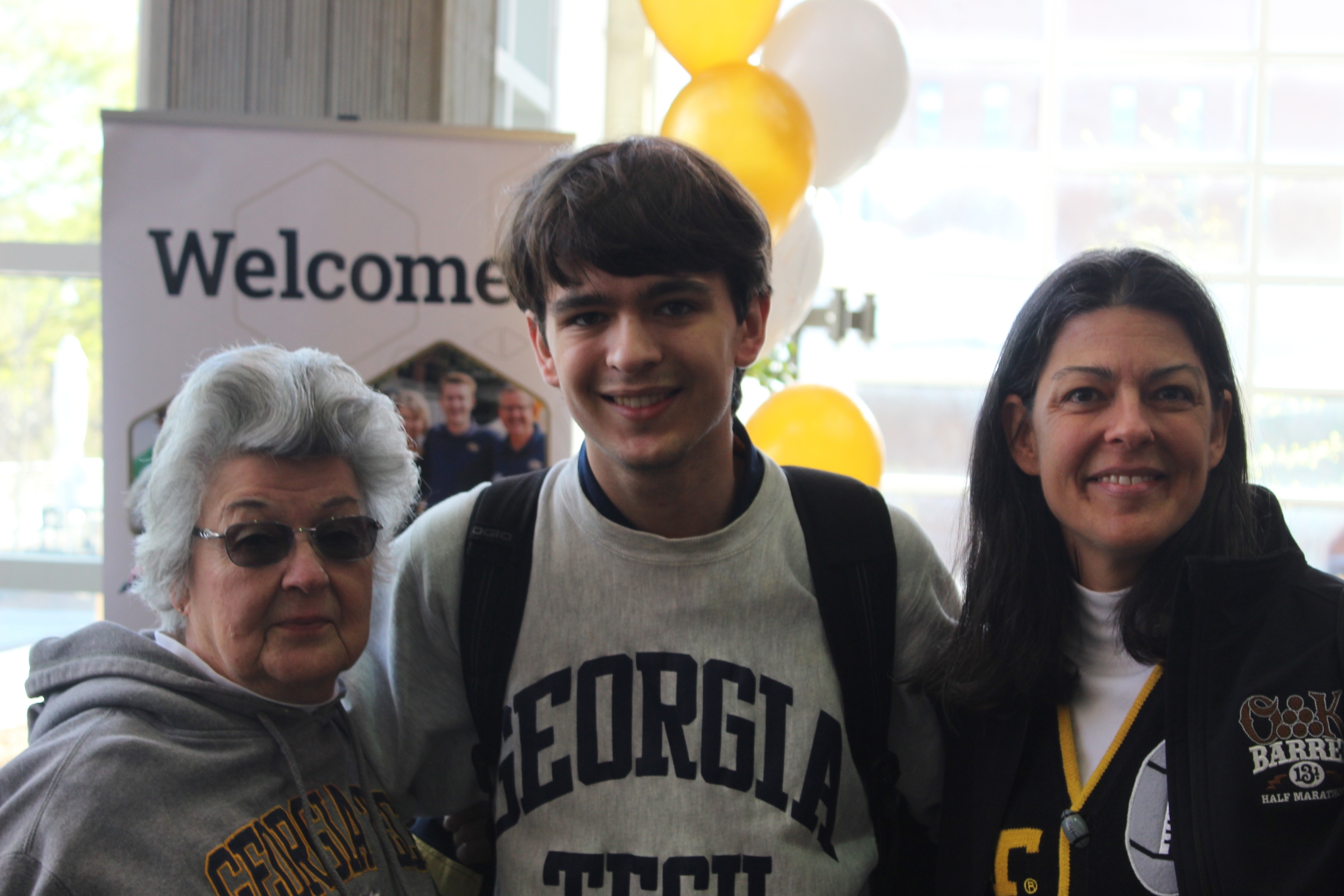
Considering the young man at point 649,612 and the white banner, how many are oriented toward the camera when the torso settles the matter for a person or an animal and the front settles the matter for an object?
2

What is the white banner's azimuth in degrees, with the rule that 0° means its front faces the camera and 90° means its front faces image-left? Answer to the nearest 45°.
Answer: approximately 0°

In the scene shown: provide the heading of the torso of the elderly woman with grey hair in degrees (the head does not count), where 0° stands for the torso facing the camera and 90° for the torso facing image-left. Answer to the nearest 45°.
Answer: approximately 315°

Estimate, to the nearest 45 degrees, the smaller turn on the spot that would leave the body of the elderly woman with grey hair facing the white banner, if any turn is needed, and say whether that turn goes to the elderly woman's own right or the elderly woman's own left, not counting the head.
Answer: approximately 135° to the elderly woman's own left

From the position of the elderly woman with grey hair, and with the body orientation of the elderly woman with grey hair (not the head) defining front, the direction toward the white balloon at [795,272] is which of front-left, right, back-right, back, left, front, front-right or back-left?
left

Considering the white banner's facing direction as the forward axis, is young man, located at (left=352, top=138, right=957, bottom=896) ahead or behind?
ahead

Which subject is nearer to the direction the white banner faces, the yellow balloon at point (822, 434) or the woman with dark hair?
the woman with dark hair
